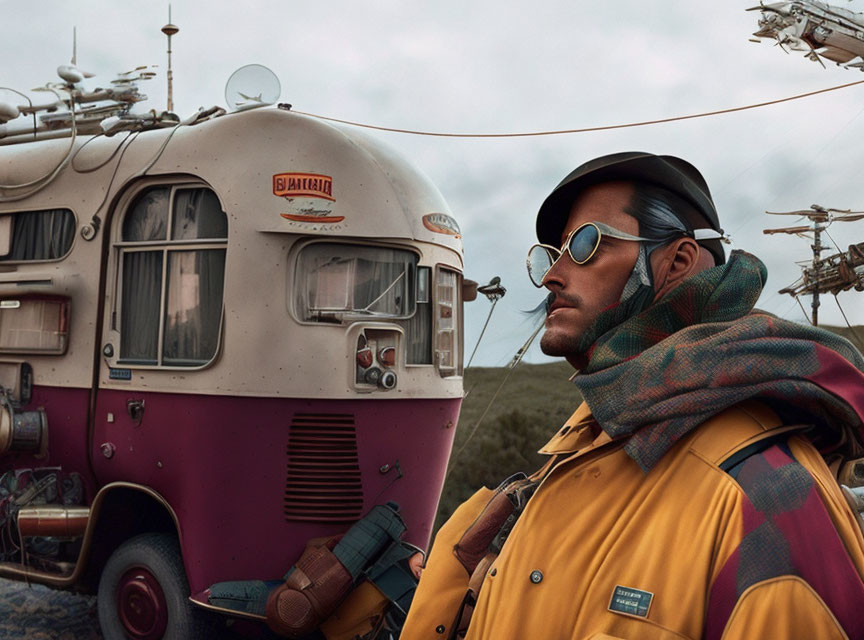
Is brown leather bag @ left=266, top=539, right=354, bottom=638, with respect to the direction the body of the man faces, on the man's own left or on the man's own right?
on the man's own right

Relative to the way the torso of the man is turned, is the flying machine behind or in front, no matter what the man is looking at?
behind

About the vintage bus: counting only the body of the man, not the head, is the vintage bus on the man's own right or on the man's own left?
on the man's own right

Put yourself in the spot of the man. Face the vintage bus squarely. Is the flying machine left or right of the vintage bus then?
right

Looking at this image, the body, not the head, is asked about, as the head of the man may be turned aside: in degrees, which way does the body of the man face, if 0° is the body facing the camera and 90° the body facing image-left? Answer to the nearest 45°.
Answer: approximately 45°
